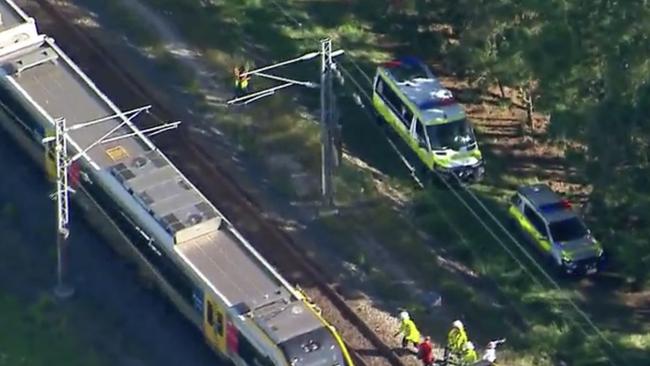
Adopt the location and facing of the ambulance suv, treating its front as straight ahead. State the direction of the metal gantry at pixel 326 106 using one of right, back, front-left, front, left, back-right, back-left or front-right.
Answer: back-right

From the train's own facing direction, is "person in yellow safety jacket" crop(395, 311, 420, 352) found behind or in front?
in front

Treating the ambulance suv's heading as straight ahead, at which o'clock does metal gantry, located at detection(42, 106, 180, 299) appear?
The metal gantry is roughly at 4 o'clock from the ambulance suv.

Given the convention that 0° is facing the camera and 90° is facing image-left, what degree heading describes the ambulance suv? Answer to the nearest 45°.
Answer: approximately 315°

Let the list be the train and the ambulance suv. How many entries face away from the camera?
0

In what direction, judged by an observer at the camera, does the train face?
facing the viewer and to the right of the viewer

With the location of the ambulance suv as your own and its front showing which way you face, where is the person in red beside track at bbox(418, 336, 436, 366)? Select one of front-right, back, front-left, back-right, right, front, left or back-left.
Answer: right

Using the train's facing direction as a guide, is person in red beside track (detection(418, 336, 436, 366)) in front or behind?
in front

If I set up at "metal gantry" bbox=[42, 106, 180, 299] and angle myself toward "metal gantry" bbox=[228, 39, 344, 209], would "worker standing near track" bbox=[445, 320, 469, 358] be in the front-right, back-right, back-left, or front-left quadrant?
front-right

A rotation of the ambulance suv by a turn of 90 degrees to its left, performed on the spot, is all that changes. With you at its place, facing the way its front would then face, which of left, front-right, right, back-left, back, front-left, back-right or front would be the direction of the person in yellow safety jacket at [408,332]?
back

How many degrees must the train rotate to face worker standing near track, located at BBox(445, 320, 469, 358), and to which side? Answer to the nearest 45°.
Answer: approximately 45° to its left
